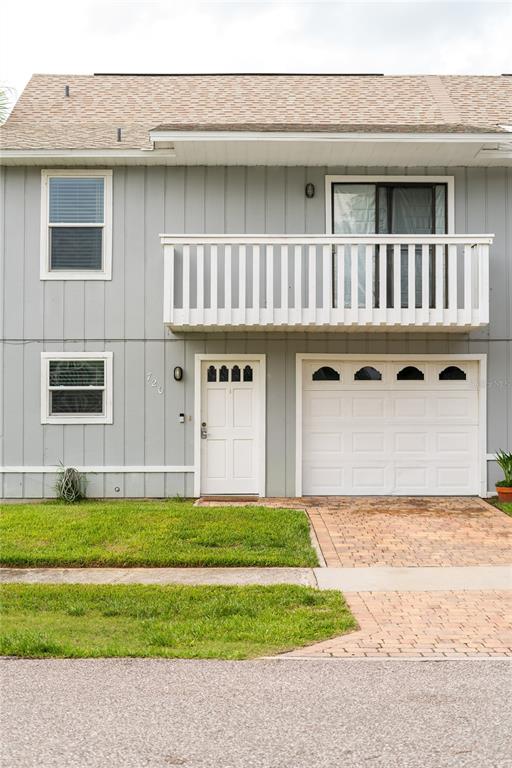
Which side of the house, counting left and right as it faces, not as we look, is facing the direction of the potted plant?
left

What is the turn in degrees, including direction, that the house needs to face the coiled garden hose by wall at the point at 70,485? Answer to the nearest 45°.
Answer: approximately 90° to its right

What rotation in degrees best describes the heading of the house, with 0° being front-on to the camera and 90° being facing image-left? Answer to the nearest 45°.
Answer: approximately 0°
